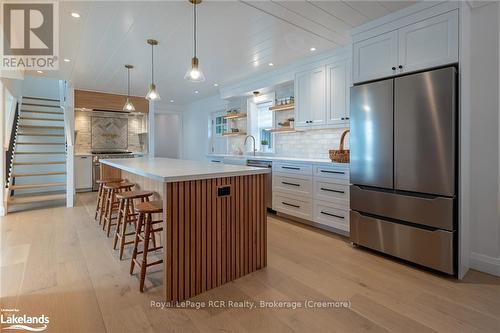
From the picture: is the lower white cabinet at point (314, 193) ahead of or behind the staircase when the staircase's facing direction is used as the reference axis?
ahead

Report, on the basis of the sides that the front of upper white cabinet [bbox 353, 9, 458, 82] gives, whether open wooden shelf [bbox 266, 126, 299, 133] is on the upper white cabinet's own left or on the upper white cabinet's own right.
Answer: on the upper white cabinet's own right

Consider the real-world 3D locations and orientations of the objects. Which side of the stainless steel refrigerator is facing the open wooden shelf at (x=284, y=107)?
right

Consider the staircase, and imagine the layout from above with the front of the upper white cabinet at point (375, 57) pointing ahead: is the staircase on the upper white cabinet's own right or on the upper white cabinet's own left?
on the upper white cabinet's own right

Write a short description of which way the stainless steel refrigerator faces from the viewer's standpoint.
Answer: facing the viewer and to the left of the viewer

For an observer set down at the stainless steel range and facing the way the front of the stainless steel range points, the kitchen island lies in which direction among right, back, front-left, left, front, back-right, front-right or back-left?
front

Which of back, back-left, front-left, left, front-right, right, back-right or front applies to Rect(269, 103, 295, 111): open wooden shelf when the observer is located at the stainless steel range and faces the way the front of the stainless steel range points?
front-left

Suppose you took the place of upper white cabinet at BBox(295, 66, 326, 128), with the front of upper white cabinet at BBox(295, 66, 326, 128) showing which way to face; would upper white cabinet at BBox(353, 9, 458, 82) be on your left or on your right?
on your left

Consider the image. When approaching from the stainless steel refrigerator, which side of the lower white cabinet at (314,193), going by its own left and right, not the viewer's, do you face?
left

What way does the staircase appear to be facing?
toward the camera
